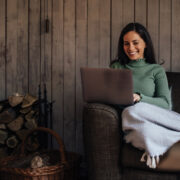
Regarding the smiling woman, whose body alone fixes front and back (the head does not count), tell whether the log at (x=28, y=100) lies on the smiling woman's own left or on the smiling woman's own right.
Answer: on the smiling woman's own right

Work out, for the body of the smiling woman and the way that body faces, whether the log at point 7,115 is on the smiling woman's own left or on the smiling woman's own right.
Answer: on the smiling woman's own right

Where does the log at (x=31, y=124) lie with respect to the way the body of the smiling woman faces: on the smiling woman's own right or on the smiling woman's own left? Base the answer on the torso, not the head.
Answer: on the smiling woman's own right

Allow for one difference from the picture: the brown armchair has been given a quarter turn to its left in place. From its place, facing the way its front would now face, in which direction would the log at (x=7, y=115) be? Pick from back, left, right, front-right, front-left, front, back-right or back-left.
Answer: back-left

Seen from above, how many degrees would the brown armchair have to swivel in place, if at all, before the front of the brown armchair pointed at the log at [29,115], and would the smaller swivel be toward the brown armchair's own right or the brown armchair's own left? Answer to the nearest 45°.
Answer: approximately 135° to the brown armchair's own right

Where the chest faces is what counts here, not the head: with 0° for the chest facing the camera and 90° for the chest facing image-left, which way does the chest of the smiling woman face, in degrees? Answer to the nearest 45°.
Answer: approximately 45°
